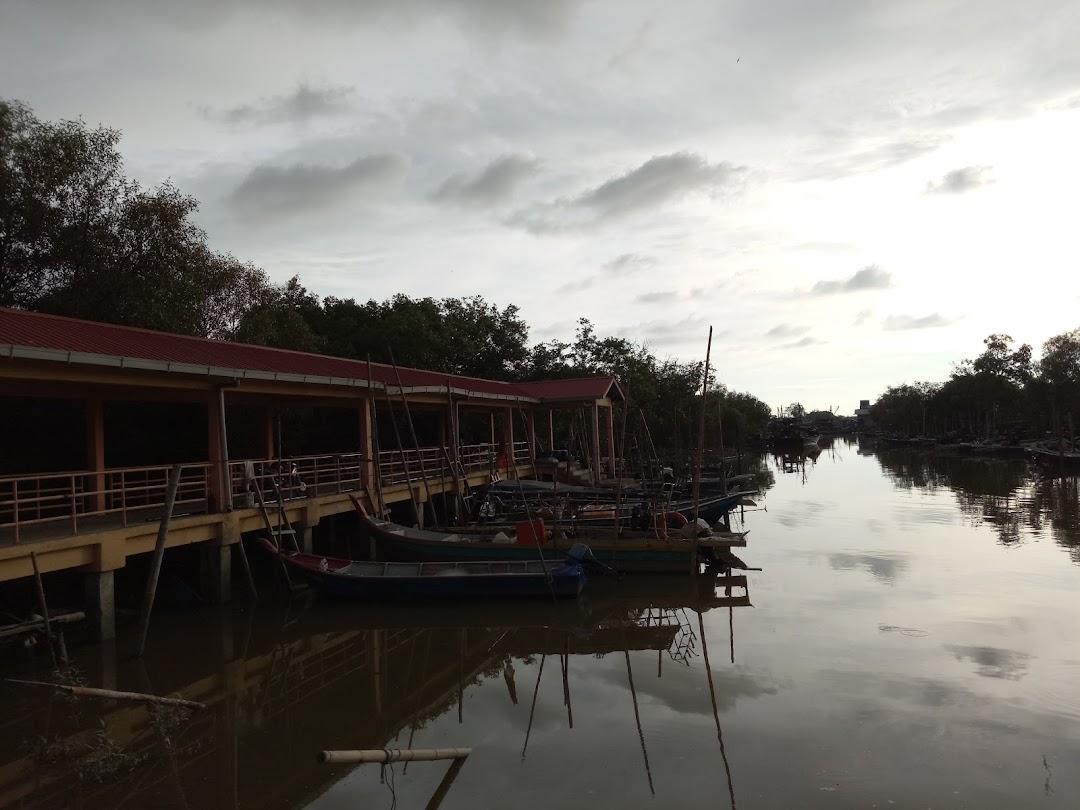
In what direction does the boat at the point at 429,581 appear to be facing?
to the viewer's left

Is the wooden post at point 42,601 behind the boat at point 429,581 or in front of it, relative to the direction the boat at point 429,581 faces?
in front

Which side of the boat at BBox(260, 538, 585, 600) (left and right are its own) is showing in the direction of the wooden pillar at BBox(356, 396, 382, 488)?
right

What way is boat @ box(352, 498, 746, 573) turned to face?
to the viewer's left

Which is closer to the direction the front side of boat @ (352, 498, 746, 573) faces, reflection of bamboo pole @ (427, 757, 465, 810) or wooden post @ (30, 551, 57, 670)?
the wooden post

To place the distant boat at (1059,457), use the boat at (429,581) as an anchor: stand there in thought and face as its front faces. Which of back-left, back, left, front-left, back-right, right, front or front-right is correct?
back-right

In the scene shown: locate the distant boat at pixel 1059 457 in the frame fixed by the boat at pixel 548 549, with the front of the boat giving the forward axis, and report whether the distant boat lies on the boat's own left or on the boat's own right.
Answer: on the boat's own right

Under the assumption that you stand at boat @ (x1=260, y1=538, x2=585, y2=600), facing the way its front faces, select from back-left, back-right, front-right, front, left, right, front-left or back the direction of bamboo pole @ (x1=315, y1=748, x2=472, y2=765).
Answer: left

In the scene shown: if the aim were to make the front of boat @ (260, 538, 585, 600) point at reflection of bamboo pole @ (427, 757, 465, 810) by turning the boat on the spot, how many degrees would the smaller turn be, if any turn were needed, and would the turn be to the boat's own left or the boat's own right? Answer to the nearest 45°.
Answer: approximately 90° to the boat's own left
